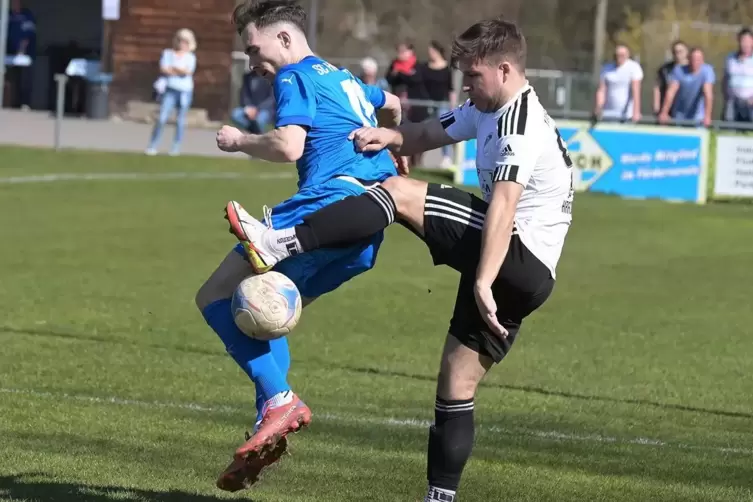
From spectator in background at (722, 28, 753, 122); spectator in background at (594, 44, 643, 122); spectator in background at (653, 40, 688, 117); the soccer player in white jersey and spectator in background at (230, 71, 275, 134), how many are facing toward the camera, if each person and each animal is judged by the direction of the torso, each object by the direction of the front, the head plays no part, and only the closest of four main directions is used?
4

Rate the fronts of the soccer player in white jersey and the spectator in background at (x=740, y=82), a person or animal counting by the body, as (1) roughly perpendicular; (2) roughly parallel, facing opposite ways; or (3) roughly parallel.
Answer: roughly perpendicular

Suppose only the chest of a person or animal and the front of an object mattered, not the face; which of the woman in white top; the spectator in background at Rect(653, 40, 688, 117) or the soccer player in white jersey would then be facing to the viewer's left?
the soccer player in white jersey

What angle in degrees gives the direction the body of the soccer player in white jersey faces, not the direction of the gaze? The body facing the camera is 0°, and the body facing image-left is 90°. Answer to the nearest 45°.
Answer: approximately 90°

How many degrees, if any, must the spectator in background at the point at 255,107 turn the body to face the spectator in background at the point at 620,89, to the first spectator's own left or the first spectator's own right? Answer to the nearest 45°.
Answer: approximately 90° to the first spectator's own left

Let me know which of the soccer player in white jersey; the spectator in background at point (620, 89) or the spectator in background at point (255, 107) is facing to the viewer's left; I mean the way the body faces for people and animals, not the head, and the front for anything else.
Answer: the soccer player in white jersey

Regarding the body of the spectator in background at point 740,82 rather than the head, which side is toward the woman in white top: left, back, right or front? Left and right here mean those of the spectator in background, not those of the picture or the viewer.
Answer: right

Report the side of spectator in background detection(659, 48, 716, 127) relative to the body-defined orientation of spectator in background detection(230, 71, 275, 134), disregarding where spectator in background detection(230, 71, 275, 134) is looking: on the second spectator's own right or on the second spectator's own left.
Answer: on the second spectator's own left
